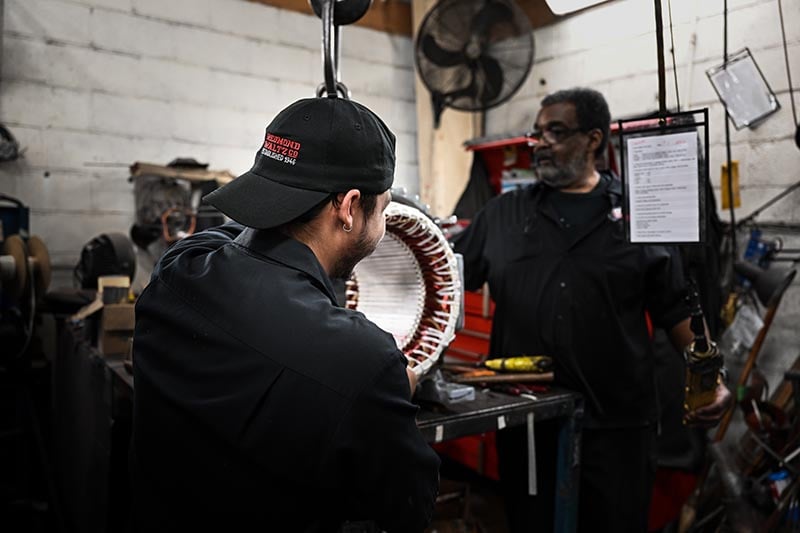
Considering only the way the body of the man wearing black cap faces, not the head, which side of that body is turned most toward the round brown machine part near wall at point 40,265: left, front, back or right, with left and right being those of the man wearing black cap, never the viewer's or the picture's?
left

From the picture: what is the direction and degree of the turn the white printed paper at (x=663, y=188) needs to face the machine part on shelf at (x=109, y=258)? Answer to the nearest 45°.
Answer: approximately 90° to its right

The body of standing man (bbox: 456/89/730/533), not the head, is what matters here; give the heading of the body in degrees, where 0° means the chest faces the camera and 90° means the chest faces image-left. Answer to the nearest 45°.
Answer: approximately 45°

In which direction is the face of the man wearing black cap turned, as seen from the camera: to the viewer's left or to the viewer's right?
to the viewer's right

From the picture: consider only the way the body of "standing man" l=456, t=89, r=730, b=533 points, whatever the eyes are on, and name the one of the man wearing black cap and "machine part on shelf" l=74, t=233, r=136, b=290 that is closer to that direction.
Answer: the man wearing black cap

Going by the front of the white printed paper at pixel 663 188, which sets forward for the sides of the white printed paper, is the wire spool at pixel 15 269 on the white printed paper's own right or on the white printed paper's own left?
on the white printed paper's own right

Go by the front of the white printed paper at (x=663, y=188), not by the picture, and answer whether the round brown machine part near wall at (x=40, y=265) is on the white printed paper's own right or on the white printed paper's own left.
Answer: on the white printed paper's own right

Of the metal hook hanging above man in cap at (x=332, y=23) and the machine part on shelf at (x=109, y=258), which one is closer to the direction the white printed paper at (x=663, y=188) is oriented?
the metal hook hanging above man in cap

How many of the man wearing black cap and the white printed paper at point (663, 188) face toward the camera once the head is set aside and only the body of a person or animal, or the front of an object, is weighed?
1

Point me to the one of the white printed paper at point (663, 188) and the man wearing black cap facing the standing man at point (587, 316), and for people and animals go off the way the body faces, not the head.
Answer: the man wearing black cap

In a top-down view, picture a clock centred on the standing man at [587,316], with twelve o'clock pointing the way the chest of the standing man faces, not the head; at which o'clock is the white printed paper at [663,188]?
The white printed paper is roughly at 10 o'clock from the standing man.

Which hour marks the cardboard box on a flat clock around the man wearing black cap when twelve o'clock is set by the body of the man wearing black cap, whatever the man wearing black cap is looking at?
The cardboard box is roughly at 10 o'clock from the man wearing black cap.

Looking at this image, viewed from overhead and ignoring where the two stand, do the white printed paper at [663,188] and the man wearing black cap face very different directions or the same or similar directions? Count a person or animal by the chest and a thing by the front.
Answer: very different directions
